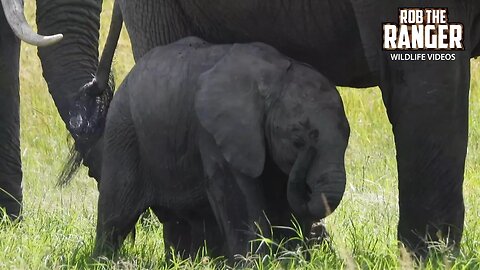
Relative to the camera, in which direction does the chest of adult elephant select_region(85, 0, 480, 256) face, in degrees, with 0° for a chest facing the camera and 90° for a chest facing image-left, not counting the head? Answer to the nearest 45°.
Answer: approximately 270°

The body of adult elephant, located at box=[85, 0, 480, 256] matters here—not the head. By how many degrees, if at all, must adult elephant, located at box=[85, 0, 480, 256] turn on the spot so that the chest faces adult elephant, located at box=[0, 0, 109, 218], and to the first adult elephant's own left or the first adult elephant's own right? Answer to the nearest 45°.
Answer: approximately 135° to the first adult elephant's own left

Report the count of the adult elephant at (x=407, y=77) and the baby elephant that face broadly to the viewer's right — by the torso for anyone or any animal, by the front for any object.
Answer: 2

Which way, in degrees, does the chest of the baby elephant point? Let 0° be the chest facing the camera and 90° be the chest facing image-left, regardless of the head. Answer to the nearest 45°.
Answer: approximately 270°

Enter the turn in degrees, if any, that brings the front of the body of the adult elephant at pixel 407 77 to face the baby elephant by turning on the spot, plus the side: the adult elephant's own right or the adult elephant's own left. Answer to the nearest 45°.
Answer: approximately 180°
